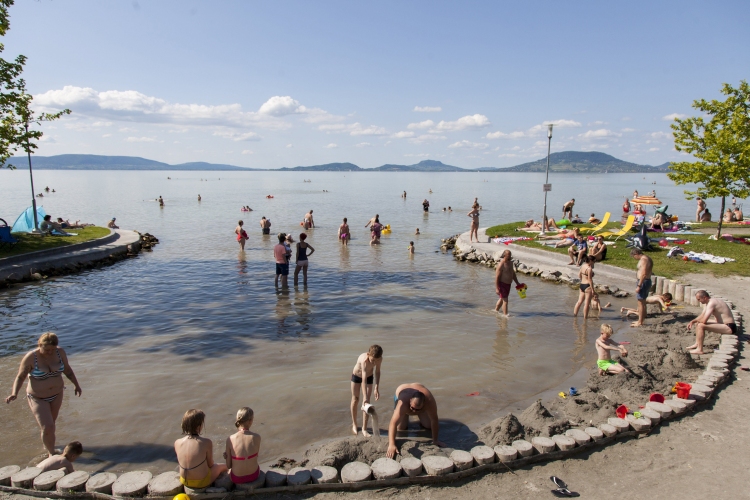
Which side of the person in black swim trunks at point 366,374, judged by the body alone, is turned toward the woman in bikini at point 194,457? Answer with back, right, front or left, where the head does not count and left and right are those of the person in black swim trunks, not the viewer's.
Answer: right

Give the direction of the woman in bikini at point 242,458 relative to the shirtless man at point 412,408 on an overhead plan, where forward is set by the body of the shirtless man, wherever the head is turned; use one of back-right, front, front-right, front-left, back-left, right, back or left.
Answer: front-right

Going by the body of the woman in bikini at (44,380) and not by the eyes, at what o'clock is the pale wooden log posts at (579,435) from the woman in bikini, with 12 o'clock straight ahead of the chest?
The pale wooden log posts is roughly at 10 o'clock from the woman in bikini.

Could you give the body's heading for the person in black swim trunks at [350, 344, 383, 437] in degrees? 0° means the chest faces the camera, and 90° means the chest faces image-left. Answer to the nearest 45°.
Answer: approximately 315°

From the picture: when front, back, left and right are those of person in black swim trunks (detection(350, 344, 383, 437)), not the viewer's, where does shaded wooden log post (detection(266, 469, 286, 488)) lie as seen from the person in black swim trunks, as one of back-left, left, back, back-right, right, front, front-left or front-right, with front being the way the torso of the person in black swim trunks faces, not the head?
right

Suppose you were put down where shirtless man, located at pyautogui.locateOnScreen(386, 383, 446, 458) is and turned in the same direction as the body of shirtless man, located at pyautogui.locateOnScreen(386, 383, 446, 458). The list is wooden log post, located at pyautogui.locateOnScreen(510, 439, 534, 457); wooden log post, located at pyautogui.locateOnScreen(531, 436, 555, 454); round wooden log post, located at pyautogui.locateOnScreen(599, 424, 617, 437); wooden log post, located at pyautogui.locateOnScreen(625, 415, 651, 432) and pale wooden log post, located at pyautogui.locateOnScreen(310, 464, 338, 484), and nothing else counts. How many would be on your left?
4

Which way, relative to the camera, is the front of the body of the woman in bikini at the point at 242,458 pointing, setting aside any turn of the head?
away from the camera

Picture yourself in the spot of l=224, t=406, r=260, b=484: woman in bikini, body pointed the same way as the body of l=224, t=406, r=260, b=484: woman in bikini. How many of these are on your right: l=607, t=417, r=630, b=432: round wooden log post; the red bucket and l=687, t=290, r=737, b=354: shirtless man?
3

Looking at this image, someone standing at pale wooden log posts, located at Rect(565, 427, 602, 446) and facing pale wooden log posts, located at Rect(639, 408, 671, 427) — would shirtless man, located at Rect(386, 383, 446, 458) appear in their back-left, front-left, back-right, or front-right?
back-left

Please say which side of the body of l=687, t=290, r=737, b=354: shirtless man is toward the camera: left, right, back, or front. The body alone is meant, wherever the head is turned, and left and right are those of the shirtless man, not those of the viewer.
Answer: left

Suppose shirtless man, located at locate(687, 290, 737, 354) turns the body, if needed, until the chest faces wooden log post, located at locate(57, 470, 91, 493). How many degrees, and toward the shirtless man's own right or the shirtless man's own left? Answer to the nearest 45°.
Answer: approximately 45° to the shirtless man's own left

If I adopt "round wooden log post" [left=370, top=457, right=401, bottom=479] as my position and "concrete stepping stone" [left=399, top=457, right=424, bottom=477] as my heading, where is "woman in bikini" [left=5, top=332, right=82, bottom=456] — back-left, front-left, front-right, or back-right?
back-left
